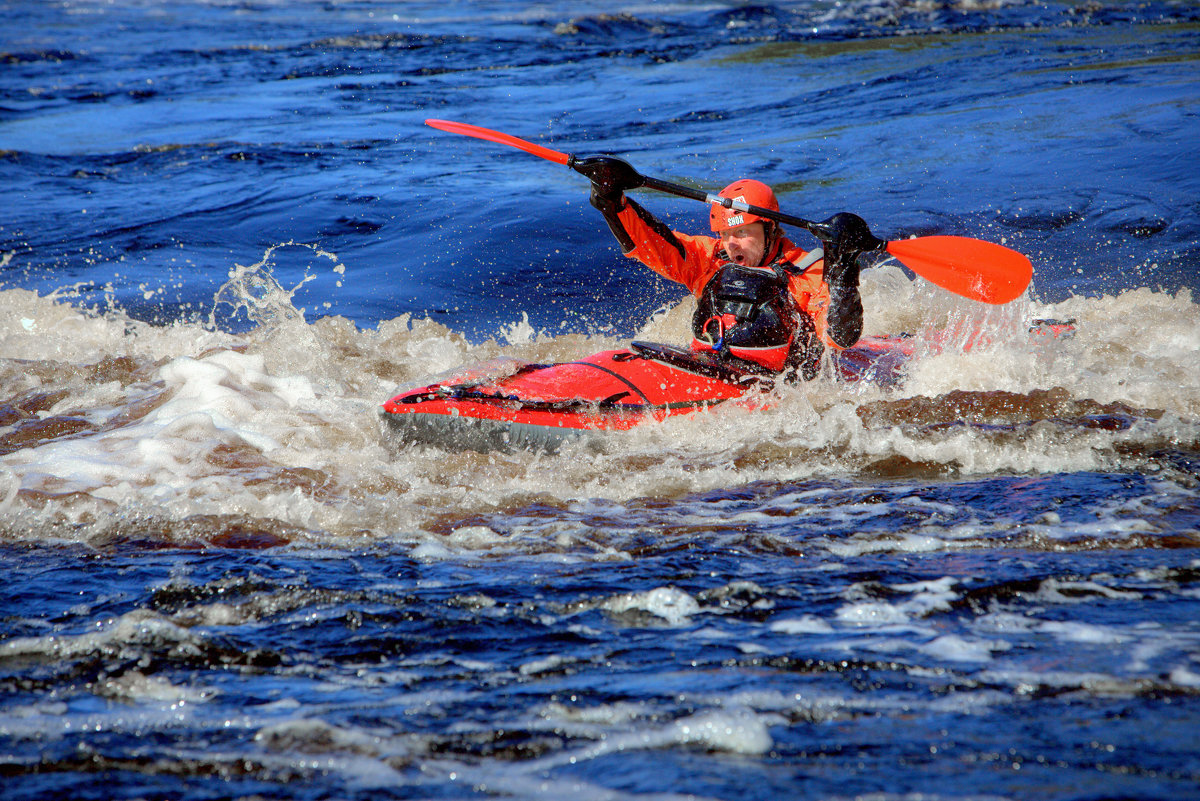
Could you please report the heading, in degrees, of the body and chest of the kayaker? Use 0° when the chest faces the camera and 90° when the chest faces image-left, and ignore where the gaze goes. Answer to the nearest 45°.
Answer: approximately 45°
